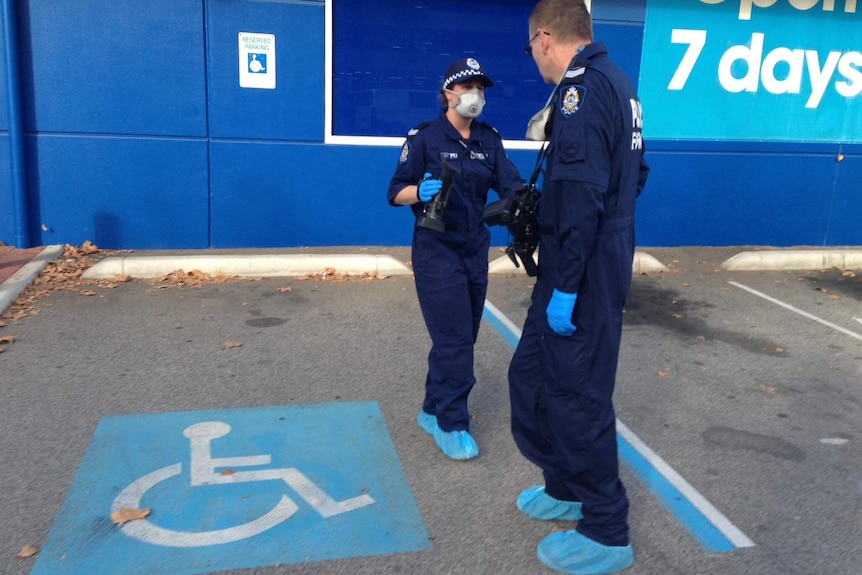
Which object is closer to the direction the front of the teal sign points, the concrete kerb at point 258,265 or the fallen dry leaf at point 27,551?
the fallen dry leaf

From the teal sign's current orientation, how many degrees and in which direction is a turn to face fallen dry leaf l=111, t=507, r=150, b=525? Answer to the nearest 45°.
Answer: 0° — it already faces it

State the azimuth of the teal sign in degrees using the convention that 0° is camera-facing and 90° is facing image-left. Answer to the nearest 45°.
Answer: approximately 0°

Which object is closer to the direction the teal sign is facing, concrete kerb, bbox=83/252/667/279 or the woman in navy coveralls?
the woman in navy coveralls

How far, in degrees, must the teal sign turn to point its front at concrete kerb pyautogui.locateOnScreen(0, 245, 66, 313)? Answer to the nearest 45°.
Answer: approximately 45° to its right

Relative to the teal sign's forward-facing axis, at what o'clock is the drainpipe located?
The drainpipe is roughly at 2 o'clock from the teal sign.

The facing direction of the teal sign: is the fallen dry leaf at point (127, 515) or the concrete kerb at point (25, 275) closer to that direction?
the fallen dry leaf
